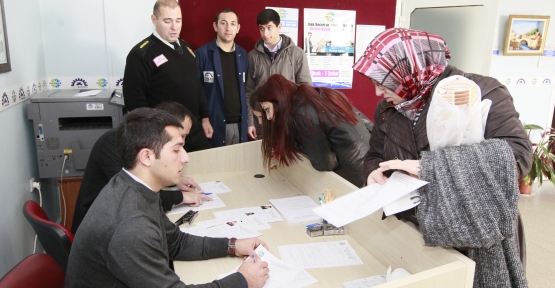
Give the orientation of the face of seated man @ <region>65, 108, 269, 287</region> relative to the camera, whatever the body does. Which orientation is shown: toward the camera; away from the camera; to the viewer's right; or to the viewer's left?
to the viewer's right

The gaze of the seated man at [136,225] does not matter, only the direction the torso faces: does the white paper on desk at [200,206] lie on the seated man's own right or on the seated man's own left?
on the seated man's own left

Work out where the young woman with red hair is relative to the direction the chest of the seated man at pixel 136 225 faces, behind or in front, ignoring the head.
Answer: in front

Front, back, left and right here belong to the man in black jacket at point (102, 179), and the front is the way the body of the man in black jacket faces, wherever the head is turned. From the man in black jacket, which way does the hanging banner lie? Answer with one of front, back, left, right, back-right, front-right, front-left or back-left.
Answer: front-left

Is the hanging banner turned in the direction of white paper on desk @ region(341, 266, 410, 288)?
yes

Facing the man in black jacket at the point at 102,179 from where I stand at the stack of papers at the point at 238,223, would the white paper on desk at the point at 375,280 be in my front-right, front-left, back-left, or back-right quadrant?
back-left

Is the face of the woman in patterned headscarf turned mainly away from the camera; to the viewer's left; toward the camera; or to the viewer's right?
to the viewer's left

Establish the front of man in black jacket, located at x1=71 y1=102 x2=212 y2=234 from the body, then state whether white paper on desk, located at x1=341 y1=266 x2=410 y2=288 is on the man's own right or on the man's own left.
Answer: on the man's own right

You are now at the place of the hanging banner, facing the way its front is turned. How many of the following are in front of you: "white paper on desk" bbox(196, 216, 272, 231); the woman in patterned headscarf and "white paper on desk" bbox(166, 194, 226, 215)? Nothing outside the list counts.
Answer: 3

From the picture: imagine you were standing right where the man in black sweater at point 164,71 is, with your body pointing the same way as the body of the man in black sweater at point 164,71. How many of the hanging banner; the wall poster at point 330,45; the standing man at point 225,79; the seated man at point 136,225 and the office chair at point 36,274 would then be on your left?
3

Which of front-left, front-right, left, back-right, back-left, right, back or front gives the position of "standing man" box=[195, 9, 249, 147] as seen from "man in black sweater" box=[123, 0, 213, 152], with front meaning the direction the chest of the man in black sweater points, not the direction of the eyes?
left

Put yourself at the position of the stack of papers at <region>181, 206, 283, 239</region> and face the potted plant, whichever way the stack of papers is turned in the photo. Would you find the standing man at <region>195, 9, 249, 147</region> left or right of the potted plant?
left

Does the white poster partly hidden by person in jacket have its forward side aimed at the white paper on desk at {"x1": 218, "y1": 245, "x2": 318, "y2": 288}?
yes
